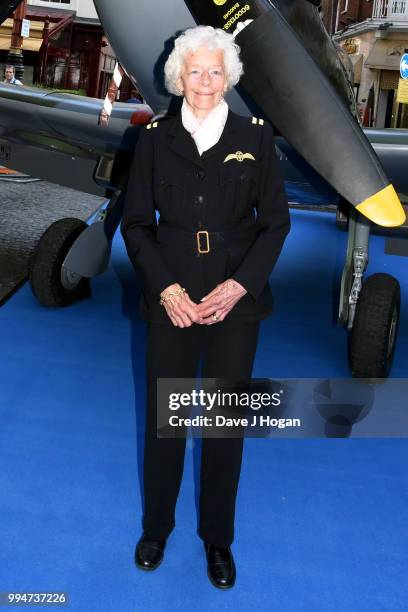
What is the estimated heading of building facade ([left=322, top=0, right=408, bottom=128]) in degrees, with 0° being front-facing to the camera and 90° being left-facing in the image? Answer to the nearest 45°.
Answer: approximately 0°

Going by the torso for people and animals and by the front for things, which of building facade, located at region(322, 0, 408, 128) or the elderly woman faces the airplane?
the building facade

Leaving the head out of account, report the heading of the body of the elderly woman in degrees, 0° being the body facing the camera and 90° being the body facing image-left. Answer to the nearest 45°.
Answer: approximately 0°

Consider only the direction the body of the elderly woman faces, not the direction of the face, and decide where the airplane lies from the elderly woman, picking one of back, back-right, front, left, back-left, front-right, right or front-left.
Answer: back

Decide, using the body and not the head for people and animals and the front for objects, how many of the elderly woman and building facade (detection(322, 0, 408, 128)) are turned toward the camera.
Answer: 2

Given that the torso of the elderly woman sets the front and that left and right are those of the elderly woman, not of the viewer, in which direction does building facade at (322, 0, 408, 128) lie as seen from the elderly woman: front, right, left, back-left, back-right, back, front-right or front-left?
back

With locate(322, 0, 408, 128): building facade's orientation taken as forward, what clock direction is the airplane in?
The airplane is roughly at 12 o'clock from the building facade.

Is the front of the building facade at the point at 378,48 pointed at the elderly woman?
yes
